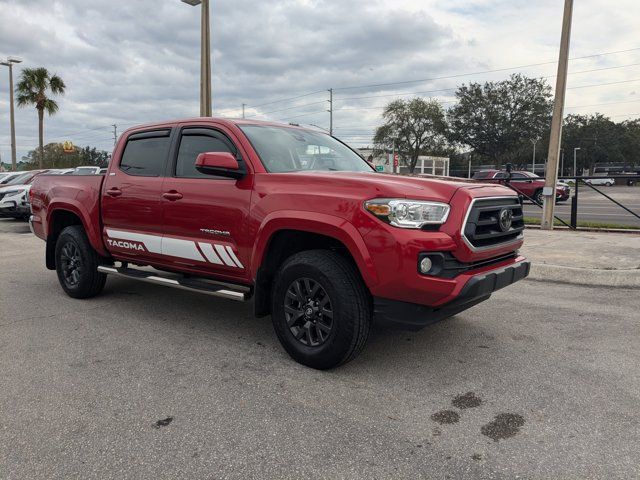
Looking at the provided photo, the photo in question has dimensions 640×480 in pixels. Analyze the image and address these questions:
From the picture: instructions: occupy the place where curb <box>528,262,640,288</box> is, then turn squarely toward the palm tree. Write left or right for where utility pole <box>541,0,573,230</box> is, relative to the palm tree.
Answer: right

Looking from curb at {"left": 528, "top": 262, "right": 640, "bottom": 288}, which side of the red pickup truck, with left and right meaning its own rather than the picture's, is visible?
left

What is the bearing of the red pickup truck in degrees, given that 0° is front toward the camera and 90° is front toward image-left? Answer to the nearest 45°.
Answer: approximately 315°

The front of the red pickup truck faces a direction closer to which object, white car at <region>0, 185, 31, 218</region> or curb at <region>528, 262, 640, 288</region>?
the curb

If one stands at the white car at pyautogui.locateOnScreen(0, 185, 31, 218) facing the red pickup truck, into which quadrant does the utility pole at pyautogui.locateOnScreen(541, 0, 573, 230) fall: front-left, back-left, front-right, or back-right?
front-left

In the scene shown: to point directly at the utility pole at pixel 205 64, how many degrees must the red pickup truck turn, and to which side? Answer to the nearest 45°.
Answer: approximately 135° to its left

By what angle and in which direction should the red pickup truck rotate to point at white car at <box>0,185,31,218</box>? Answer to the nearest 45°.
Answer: approximately 180°

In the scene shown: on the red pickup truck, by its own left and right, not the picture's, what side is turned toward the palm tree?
back
